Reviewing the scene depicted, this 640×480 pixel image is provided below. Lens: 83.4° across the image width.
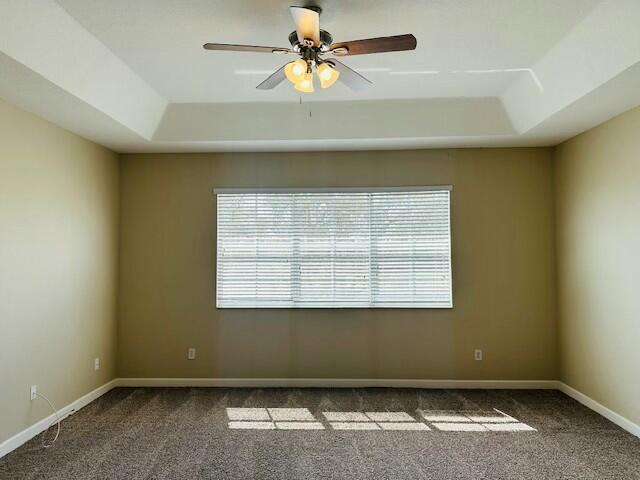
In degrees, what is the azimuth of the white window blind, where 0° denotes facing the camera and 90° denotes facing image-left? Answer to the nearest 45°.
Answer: approximately 0°

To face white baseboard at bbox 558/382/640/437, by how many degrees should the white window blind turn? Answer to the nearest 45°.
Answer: approximately 90° to its left

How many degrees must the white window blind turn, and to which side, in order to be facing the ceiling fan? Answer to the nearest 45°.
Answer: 0° — it already faces it

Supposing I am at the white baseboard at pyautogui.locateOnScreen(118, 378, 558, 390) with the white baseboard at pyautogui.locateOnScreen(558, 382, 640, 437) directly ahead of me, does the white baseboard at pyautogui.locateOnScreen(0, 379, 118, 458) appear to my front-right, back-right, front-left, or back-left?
back-right
